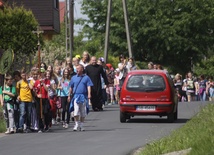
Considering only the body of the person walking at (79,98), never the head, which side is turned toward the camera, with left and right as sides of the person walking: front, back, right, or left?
front

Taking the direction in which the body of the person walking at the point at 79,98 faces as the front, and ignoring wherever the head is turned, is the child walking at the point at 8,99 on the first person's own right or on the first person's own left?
on the first person's own right

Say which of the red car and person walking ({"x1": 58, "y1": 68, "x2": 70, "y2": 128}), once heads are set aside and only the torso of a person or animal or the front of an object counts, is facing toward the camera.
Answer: the person walking

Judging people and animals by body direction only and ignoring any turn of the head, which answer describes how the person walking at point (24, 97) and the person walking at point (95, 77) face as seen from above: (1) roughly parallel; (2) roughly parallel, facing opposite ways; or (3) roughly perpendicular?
roughly parallel

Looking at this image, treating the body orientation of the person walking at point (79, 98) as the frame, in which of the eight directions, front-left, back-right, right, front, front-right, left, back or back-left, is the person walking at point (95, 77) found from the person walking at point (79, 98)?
back

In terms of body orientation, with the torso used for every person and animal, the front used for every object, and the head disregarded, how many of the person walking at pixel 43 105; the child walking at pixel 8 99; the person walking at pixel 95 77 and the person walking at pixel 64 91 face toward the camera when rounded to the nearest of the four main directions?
4

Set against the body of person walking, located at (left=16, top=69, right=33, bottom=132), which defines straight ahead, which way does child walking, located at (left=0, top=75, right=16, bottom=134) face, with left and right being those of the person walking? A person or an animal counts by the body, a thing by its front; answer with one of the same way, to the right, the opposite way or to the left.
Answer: the same way

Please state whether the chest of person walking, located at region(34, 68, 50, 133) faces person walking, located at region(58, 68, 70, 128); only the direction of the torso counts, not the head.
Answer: no

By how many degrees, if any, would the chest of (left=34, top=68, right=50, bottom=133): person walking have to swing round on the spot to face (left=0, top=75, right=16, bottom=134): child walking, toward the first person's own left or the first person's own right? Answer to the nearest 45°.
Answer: approximately 90° to the first person's own right

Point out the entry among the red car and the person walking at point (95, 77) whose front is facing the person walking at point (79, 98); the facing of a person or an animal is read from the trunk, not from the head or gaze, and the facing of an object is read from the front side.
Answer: the person walking at point (95, 77)

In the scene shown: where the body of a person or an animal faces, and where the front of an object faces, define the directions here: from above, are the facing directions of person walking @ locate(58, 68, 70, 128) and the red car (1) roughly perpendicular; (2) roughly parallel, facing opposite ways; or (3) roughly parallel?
roughly parallel, facing opposite ways

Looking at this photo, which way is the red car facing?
away from the camera

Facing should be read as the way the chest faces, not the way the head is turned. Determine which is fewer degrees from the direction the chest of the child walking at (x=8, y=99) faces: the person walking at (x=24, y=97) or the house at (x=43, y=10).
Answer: the person walking

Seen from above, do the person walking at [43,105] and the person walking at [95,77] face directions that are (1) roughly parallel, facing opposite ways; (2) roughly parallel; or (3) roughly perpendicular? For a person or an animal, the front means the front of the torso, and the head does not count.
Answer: roughly parallel

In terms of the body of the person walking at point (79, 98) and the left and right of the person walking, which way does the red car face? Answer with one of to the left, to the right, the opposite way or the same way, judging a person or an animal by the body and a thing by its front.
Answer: the opposite way

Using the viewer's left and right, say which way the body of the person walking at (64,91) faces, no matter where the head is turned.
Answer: facing the viewer

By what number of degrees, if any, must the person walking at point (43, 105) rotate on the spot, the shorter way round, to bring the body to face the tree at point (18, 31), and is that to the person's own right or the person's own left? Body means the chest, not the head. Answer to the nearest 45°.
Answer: approximately 180°
